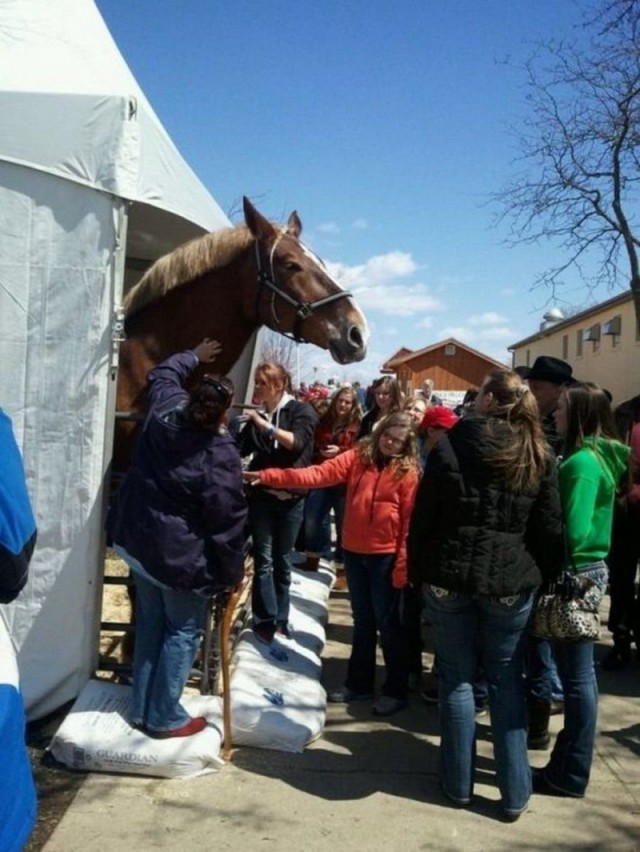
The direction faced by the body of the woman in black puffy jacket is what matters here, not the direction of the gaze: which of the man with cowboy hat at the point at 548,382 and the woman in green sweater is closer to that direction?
the man with cowboy hat

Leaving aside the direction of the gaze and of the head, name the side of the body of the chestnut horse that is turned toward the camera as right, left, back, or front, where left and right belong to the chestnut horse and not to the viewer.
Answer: right

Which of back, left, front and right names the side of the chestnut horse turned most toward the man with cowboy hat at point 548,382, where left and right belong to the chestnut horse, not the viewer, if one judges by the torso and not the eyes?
front

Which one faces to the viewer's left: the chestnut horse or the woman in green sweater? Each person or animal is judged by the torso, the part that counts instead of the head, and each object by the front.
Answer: the woman in green sweater

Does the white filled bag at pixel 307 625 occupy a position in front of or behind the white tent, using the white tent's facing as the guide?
in front

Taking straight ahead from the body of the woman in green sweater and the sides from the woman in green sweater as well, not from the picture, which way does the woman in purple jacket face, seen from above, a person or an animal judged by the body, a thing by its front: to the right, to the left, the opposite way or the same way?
to the right

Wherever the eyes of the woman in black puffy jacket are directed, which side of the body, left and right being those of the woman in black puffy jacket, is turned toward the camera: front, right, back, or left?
back

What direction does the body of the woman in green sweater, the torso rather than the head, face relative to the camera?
to the viewer's left

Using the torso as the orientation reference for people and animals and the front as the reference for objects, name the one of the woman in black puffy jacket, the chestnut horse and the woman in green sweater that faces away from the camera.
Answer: the woman in black puffy jacket
